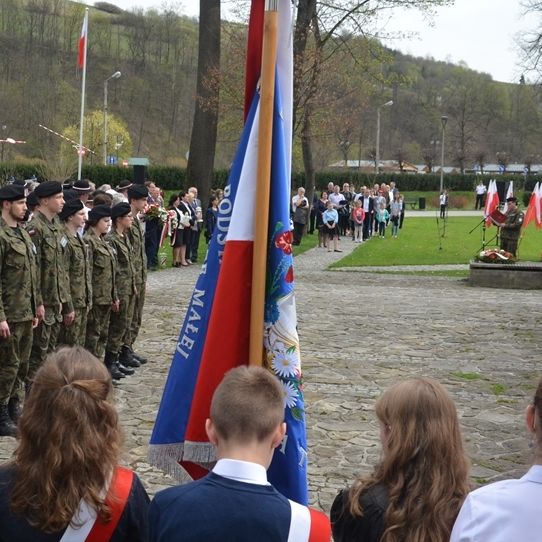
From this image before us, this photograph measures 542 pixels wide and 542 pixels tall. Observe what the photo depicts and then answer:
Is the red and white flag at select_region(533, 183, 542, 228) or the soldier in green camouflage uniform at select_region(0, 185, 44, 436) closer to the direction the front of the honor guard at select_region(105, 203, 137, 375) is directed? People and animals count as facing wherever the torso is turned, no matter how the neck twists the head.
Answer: the red and white flag

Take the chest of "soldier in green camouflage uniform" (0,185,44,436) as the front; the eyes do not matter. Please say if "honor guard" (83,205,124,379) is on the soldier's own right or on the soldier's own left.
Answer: on the soldier's own left

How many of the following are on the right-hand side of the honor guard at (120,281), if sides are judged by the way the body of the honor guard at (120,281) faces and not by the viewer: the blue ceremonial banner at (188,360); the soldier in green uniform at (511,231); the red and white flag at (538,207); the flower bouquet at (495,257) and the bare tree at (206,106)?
1

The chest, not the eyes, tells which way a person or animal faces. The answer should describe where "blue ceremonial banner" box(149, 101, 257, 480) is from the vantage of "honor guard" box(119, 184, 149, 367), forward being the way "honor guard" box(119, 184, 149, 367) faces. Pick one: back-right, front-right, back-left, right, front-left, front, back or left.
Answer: right

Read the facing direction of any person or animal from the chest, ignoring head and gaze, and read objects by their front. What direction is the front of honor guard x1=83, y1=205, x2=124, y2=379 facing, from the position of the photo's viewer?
facing to the right of the viewer

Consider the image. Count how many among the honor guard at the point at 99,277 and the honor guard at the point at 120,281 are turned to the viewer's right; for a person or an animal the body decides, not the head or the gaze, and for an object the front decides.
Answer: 2

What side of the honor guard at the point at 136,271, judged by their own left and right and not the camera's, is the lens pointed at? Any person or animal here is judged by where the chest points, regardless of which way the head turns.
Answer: right

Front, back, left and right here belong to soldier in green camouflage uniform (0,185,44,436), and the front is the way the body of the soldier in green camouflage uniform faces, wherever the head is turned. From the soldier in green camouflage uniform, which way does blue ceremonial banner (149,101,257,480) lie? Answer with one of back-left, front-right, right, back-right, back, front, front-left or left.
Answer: front-right

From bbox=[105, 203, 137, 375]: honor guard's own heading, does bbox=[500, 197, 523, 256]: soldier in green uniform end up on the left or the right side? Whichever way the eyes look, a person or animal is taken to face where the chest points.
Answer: on their left

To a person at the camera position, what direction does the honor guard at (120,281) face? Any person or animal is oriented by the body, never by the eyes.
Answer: facing to the right of the viewer

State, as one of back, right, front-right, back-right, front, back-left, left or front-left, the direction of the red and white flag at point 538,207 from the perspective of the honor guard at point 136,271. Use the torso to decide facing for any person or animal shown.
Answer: front-left

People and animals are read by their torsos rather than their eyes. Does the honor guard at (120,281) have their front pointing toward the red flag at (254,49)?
no

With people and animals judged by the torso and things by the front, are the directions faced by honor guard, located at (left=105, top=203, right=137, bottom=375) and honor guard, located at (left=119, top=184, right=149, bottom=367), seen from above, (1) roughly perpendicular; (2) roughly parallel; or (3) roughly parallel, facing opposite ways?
roughly parallel

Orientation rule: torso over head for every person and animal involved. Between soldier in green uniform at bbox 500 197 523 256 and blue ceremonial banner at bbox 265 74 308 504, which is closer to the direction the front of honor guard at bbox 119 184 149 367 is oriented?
the soldier in green uniform

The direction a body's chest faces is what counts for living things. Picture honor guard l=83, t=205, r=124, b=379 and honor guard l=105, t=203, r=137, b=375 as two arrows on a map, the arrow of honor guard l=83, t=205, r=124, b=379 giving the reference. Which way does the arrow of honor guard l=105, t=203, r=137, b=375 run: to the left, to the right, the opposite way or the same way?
the same way

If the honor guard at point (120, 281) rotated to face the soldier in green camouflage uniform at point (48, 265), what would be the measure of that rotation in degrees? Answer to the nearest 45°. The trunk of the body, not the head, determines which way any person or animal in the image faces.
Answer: approximately 135° to their right

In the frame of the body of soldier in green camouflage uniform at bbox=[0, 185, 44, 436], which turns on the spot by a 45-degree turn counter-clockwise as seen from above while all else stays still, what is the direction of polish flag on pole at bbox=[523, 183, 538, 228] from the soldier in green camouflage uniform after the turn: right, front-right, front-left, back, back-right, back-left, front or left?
front-left

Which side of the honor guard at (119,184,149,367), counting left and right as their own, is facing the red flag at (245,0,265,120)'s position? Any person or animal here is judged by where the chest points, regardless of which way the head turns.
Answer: right

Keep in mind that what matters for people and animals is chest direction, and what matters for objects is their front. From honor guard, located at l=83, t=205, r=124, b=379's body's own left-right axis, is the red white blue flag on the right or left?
on their right

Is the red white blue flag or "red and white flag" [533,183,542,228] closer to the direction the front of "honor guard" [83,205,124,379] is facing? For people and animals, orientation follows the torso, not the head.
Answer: the red and white flag
